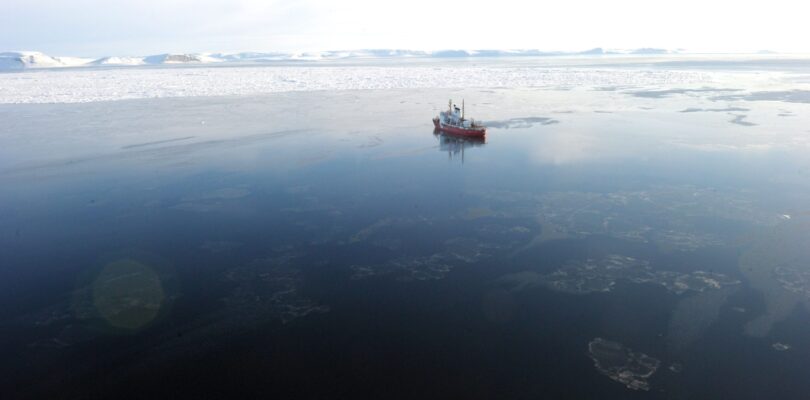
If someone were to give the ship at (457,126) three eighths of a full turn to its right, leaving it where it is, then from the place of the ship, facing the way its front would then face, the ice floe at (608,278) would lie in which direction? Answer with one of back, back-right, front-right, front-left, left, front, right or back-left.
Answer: right

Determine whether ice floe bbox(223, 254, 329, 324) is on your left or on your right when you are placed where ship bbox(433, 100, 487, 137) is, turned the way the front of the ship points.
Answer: on your left

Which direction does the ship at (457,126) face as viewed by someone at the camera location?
facing away from the viewer and to the left of the viewer

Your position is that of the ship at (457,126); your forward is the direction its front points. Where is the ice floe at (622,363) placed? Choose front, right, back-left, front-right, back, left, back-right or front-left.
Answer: back-left
